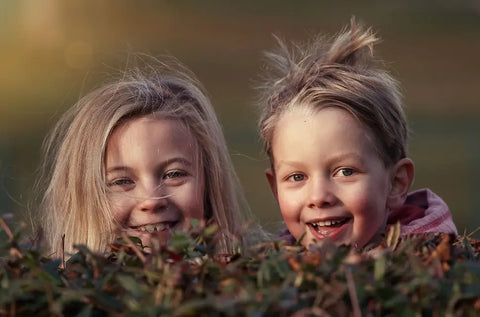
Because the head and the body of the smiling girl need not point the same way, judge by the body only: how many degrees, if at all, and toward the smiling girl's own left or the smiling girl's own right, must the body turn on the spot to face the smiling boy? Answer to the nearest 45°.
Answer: approximately 45° to the smiling girl's own left

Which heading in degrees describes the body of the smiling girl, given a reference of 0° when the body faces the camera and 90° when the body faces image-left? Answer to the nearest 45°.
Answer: approximately 0°
